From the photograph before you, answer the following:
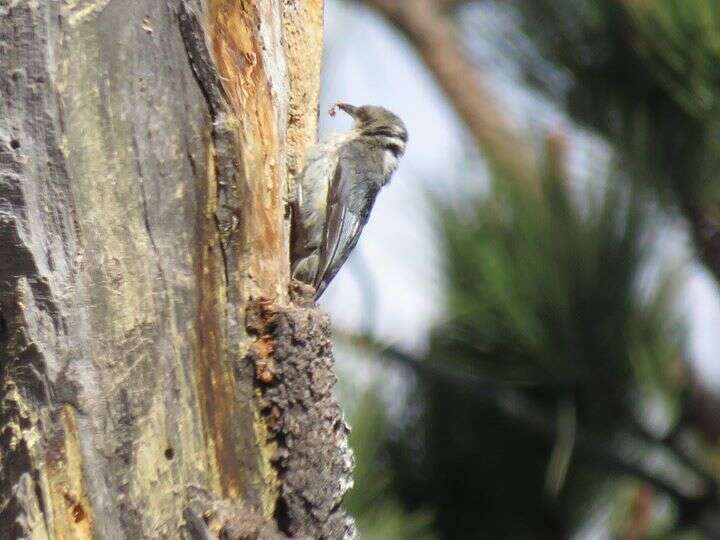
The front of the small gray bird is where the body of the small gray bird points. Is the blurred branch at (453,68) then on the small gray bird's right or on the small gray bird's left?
on the small gray bird's right
